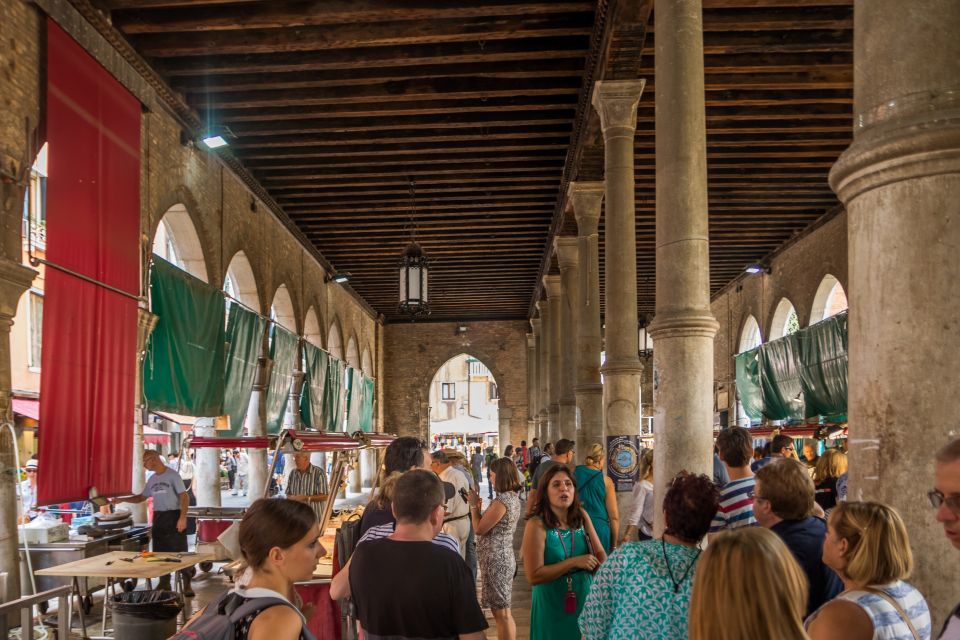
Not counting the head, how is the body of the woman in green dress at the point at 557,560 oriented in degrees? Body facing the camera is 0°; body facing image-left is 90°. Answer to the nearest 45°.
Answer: approximately 315°

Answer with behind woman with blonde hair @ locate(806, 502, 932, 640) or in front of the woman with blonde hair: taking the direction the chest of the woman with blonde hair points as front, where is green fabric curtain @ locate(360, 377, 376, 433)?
in front

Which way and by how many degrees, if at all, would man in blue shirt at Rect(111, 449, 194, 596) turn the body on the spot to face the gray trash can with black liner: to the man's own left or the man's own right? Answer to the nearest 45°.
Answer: approximately 45° to the man's own left

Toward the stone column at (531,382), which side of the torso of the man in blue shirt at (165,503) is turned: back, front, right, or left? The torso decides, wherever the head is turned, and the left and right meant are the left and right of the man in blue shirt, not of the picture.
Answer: back

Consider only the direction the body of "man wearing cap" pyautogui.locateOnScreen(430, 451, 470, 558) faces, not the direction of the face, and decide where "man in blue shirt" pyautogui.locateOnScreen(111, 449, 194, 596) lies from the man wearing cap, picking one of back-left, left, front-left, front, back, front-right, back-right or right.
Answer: front-right

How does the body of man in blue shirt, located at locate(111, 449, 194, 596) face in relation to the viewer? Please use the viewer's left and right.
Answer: facing the viewer and to the left of the viewer

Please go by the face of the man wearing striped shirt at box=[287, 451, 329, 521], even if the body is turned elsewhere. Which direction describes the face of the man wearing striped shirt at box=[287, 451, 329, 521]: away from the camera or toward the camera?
toward the camera
